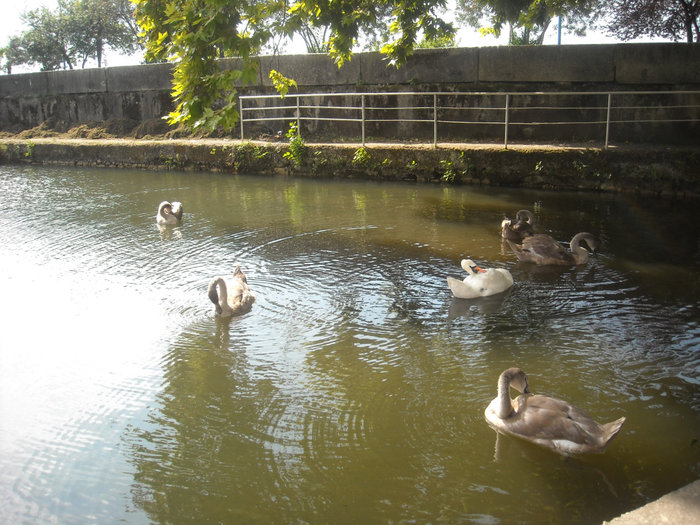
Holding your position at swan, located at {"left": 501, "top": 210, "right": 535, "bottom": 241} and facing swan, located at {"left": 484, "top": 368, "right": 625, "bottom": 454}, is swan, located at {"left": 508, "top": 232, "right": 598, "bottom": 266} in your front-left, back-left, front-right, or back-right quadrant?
front-left

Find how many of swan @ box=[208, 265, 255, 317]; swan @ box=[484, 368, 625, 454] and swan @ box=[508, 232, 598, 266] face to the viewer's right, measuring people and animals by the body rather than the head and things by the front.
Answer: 1

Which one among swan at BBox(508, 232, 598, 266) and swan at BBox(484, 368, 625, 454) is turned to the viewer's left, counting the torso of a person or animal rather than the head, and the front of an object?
swan at BBox(484, 368, 625, 454)

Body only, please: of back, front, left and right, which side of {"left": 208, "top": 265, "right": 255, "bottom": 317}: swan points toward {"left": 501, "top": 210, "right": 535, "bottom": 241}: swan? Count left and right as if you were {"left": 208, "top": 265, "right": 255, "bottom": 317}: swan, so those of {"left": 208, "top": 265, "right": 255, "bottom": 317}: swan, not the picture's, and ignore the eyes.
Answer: back

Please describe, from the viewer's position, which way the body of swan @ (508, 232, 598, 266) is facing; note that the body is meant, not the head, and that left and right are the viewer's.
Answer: facing to the right of the viewer

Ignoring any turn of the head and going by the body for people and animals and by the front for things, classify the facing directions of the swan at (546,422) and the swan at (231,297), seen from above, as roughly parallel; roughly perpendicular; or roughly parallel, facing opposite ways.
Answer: roughly perpendicular

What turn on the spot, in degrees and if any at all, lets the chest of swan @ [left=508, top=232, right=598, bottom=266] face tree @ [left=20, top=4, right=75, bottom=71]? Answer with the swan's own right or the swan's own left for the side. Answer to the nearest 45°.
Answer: approximately 135° to the swan's own left

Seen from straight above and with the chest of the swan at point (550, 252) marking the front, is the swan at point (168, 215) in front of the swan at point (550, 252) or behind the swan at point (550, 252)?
behind

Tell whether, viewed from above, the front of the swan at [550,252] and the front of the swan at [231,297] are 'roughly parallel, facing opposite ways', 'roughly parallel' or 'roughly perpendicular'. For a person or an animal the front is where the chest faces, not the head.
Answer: roughly perpendicular

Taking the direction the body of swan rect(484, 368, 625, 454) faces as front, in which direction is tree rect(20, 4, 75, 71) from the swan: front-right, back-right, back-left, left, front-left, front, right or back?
front-right

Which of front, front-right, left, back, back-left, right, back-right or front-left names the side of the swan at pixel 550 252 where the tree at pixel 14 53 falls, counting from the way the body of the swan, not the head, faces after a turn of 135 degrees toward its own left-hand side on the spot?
front

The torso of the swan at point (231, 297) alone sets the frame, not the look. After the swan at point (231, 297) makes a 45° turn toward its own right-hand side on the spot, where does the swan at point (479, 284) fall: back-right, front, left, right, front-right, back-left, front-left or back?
back

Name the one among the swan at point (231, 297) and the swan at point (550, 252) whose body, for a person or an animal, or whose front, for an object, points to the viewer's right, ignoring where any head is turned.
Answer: the swan at point (550, 252)

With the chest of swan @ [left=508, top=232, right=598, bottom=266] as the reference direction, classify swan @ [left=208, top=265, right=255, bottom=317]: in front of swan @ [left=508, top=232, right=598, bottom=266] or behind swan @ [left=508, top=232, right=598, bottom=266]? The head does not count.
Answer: behind

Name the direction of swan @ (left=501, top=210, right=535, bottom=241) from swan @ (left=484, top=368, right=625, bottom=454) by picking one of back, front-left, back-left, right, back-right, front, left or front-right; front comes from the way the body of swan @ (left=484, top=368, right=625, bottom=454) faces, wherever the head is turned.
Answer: right

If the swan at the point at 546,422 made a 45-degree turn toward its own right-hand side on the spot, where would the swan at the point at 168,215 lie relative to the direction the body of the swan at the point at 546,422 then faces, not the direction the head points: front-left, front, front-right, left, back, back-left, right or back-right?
front

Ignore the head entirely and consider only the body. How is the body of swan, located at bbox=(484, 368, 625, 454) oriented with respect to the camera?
to the viewer's left

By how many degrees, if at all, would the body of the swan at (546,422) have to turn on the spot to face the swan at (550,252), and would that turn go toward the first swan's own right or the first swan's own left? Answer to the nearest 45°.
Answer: approximately 90° to the first swan's own right

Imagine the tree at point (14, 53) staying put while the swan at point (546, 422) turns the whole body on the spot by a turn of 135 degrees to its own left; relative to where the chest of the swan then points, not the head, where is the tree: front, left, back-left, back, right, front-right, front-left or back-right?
back
